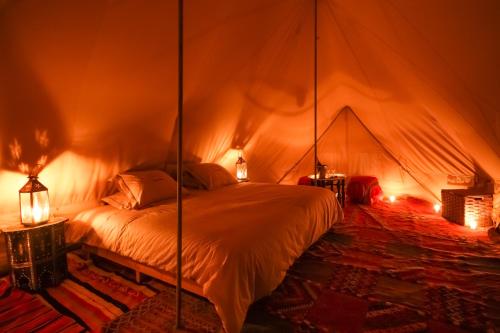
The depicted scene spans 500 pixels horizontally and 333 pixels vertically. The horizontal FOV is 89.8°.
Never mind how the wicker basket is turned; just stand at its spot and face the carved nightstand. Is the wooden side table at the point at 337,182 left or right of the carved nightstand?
right

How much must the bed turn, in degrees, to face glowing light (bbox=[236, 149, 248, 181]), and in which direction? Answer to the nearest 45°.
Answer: approximately 135° to its left

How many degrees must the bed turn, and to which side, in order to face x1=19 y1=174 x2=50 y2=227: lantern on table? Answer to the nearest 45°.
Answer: approximately 135° to its right

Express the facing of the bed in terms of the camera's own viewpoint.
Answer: facing the viewer and to the right of the viewer

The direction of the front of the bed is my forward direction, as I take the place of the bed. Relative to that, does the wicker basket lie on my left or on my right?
on my left

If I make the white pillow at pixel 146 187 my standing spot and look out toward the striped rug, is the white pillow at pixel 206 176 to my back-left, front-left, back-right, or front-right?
back-left
